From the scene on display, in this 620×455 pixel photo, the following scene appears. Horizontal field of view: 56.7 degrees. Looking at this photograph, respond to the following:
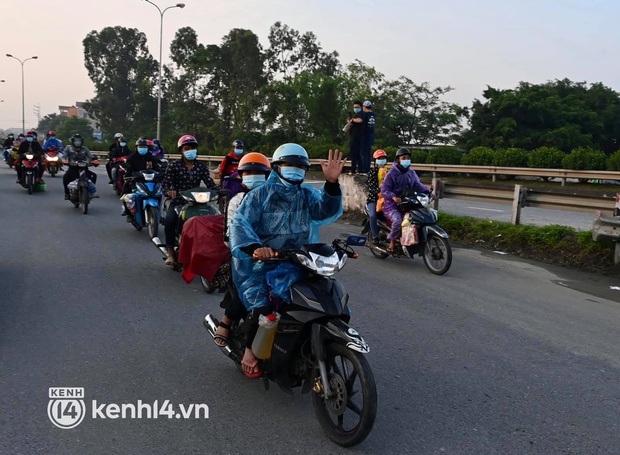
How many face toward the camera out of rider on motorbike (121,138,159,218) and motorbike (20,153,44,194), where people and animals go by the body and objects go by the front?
2

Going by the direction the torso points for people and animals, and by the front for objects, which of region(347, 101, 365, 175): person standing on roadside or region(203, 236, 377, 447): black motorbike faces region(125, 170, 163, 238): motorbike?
the person standing on roadside

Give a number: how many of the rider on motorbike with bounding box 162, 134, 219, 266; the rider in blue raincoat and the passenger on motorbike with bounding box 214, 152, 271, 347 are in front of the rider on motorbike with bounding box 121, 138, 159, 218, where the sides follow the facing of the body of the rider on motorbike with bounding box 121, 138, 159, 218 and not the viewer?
3

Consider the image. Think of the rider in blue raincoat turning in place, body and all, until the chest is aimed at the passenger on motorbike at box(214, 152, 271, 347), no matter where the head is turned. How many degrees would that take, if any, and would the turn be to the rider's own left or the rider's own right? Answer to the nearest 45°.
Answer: approximately 180°

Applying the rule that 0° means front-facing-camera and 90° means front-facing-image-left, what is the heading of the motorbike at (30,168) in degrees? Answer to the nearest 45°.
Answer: approximately 0°

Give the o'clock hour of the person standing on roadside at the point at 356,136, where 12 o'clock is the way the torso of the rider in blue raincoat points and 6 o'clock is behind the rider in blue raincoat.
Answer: The person standing on roadside is roughly at 8 o'clock from the rider in blue raincoat.

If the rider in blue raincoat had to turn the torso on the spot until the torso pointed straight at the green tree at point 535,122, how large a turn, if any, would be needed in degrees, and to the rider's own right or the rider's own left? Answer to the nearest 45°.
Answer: approximately 90° to the rider's own left

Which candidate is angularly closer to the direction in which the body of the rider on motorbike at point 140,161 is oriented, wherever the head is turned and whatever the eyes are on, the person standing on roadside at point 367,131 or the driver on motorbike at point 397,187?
the driver on motorbike

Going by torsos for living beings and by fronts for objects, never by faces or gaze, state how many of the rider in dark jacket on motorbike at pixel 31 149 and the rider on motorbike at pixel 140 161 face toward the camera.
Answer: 2

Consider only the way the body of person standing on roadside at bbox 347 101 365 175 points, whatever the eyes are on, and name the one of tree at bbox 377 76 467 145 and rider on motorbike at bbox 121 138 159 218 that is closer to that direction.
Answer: the rider on motorbike

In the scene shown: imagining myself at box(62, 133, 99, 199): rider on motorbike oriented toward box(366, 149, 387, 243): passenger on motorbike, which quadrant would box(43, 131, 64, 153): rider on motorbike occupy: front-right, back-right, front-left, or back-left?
back-left

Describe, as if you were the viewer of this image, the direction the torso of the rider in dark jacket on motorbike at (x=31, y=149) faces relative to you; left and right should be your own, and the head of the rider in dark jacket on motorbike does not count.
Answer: facing the viewer

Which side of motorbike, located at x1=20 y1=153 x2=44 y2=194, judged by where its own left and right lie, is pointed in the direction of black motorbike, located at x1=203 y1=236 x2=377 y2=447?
front
